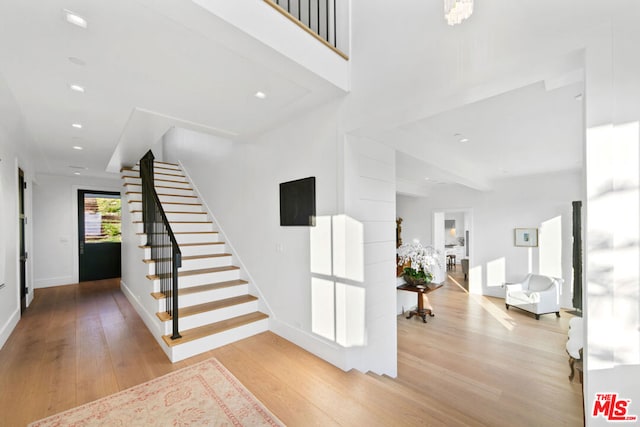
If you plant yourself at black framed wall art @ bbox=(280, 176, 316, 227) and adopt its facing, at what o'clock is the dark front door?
The dark front door is roughly at 3 o'clock from the black framed wall art.

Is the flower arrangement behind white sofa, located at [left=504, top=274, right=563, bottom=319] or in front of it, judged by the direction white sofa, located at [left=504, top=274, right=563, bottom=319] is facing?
in front

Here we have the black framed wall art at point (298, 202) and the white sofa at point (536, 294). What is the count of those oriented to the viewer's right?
0

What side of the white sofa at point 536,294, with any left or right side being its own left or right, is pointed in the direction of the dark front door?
front

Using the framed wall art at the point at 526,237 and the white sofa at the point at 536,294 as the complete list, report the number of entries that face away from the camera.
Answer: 0

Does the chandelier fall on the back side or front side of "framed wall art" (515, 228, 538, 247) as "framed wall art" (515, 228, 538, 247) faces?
on the front side

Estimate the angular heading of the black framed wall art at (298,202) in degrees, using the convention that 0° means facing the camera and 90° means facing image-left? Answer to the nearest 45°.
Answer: approximately 45°

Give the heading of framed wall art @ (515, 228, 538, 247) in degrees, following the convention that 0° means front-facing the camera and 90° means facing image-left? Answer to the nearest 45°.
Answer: approximately 0°
